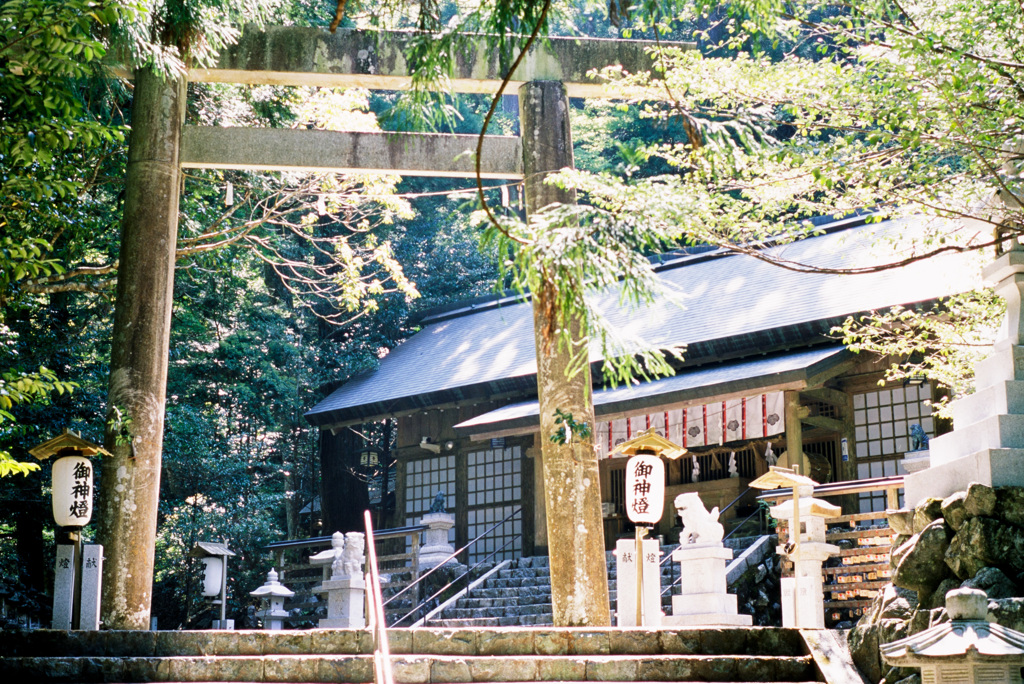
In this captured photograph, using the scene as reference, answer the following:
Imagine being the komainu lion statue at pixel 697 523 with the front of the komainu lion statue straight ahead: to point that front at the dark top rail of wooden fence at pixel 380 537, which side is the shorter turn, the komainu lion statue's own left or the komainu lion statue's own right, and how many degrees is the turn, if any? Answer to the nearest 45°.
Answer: approximately 45° to the komainu lion statue's own right

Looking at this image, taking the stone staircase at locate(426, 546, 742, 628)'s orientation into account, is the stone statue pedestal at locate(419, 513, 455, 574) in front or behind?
behind

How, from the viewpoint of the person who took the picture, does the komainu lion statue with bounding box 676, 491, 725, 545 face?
facing to the left of the viewer

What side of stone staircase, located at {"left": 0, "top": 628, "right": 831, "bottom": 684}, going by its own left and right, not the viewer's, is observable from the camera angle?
front

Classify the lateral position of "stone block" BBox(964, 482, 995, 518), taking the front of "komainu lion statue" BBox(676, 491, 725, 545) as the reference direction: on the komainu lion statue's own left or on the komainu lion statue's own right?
on the komainu lion statue's own left

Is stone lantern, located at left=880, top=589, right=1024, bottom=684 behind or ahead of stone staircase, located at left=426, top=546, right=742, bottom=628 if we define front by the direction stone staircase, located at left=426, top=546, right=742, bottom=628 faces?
ahead

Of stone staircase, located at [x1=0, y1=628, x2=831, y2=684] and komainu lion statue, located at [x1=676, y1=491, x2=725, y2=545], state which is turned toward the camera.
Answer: the stone staircase

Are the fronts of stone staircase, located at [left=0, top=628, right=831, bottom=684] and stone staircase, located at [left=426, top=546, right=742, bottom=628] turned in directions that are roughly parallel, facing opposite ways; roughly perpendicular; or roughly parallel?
roughly parallel

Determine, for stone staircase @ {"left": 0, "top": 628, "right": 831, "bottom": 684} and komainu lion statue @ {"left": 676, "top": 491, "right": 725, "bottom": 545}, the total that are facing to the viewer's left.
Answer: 1

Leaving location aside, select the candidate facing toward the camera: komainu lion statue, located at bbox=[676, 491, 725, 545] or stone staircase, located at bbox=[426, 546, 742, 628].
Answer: the stone staircase

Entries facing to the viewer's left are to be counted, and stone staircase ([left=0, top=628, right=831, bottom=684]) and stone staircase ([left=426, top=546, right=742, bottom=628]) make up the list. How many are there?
0

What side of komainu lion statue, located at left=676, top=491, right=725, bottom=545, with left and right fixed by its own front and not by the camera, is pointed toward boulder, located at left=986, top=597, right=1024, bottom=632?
left
